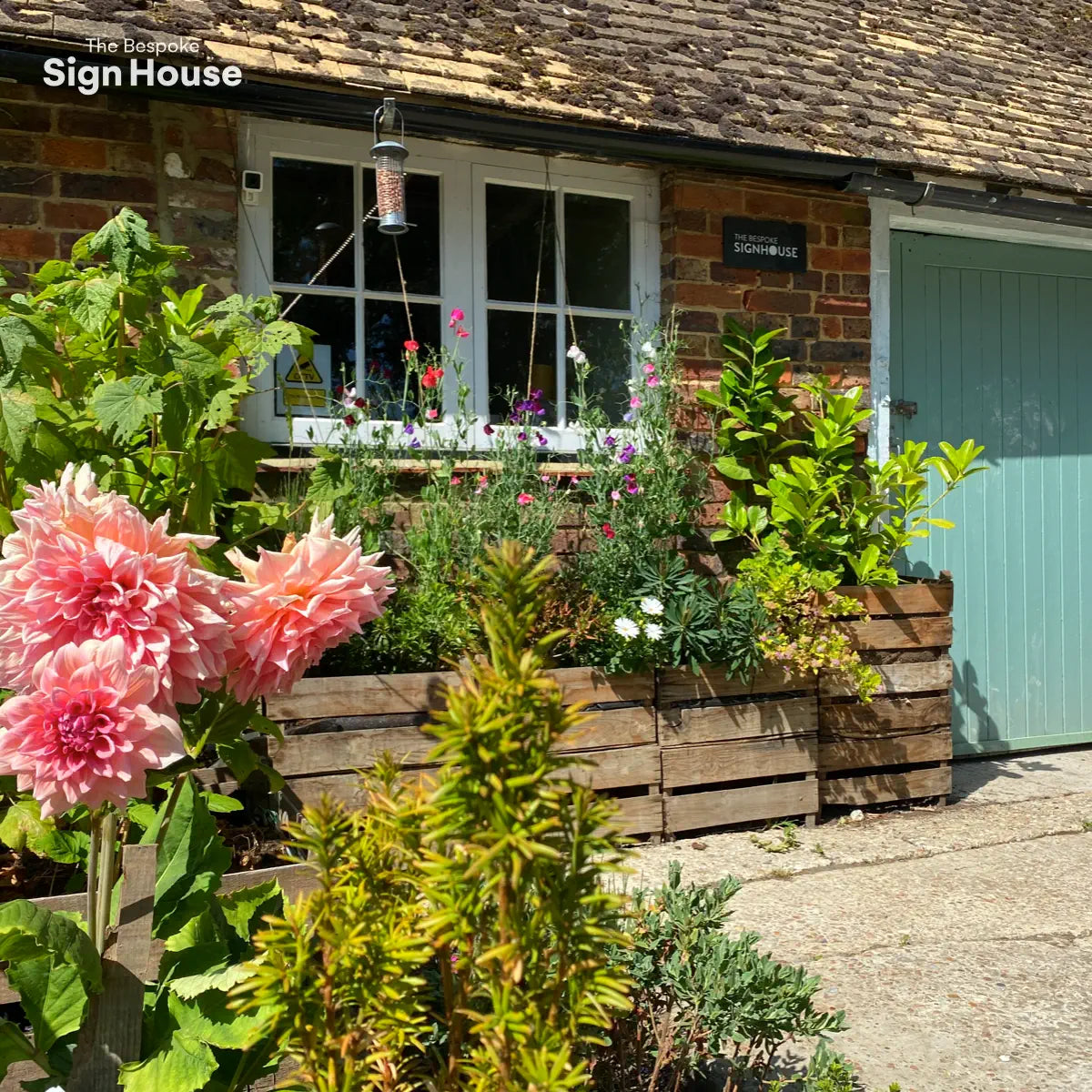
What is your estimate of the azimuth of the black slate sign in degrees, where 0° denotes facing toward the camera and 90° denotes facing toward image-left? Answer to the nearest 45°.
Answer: approximately 0°

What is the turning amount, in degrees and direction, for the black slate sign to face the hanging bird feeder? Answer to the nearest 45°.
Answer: approximately 45° to its right

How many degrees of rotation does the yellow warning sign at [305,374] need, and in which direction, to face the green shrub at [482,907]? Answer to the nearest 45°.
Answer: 0° — it already faces it

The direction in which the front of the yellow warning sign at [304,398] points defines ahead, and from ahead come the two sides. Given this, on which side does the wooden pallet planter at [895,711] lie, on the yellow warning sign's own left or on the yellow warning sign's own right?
on the yellow warning sign's own left

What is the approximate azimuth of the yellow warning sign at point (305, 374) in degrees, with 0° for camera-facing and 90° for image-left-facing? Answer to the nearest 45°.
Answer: approximately 0°
